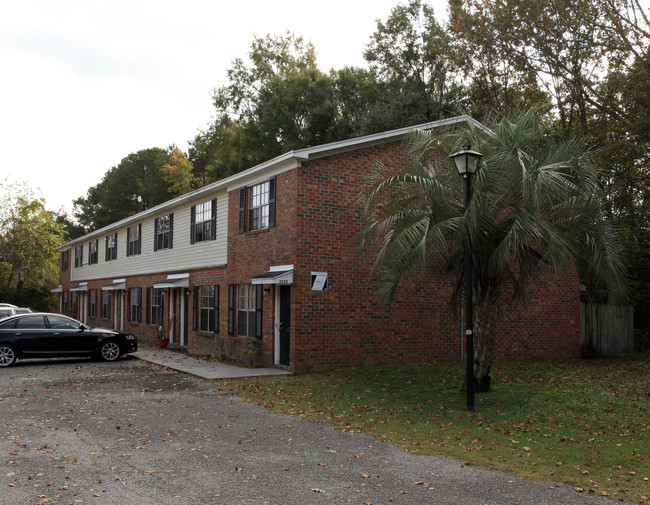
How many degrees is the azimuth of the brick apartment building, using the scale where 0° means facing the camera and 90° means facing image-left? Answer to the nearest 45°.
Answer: approximately 45°

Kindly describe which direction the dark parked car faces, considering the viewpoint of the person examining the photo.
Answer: facing to the right of the viewer

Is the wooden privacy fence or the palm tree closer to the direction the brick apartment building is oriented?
the palm tree

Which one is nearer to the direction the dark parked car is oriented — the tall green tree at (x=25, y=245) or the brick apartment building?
the brick apartment building

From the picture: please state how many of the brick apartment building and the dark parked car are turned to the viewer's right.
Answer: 1

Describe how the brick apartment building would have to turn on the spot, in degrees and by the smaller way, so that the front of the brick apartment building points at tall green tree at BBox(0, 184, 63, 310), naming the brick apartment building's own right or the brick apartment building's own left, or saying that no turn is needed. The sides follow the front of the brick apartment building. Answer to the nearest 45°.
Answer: approximately 90° to the brick apartment building's own right

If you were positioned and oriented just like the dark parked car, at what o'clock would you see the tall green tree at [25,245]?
The tall green tree is roughly at 9 o'clock from the dark parked car.

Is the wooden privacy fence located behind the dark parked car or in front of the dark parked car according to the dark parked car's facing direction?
in front

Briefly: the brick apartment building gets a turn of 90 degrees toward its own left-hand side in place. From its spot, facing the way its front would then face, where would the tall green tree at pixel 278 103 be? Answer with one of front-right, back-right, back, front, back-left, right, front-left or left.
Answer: back-left

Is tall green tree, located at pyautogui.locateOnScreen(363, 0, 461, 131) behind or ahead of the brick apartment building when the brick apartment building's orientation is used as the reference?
behind

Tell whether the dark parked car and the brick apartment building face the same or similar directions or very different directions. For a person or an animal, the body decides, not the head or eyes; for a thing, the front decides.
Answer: very different directions

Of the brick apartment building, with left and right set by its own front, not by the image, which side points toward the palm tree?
left
